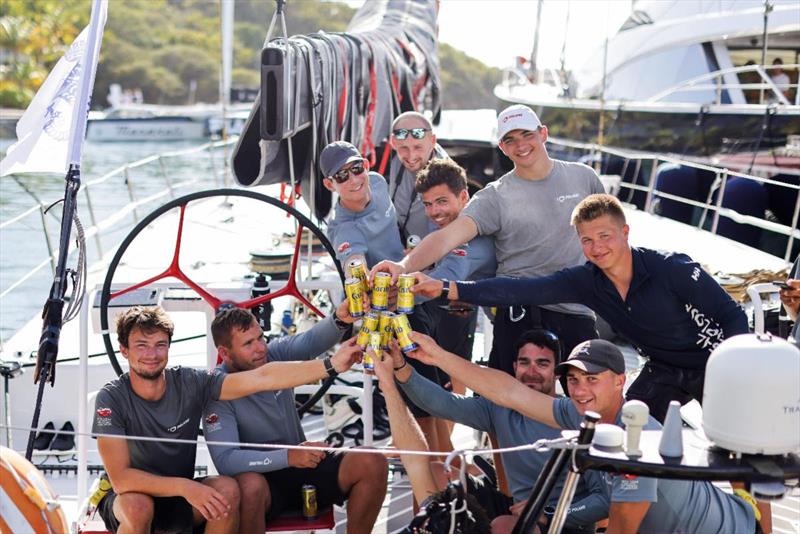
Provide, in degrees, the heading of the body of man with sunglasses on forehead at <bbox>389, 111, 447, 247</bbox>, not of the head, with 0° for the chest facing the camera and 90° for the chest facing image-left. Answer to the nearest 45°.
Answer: approximately 0°

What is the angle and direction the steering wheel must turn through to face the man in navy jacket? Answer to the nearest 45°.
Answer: approximately 45° to its left

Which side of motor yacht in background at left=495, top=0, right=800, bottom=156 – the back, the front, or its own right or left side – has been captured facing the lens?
left

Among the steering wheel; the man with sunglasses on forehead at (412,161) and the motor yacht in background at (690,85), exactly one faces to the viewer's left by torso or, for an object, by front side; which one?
the motor yacht in background

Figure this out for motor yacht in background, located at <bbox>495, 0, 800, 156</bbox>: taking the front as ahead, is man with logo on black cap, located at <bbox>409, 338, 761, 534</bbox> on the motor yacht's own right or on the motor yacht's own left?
on the motor yacht's own left

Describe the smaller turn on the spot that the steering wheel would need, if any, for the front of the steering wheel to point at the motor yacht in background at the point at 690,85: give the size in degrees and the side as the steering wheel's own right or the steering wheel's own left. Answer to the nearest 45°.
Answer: approximately 135° to the steering wheel's own left

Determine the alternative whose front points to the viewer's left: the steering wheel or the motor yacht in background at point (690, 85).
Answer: the motor yacht in background

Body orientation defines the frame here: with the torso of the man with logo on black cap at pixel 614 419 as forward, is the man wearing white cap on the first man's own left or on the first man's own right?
on the first man's own right

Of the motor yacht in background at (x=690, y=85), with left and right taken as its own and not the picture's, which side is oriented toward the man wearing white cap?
left

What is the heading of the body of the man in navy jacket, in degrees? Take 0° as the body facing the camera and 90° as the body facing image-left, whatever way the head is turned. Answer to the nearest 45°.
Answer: approximately 45°
